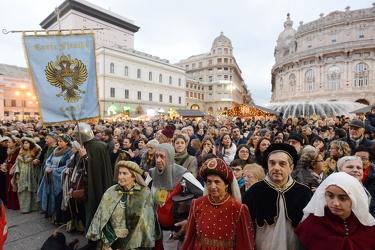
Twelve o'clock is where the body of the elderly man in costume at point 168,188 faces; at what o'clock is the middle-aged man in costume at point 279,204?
the middle-aged man in costume at point 279,204 is roughly at 9 o'clock from the elderly man in costume at point 168,188.

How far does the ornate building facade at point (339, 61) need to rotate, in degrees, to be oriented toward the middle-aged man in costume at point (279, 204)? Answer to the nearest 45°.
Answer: approximately 45° to its left

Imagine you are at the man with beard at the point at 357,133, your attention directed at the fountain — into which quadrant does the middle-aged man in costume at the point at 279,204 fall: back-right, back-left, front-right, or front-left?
back-left

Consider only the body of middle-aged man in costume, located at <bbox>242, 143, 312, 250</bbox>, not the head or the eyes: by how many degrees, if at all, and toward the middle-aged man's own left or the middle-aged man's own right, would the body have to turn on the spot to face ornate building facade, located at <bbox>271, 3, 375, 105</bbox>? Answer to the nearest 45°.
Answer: approximately 180°

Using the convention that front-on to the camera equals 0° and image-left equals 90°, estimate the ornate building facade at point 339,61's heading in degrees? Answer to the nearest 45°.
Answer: approximately 45°

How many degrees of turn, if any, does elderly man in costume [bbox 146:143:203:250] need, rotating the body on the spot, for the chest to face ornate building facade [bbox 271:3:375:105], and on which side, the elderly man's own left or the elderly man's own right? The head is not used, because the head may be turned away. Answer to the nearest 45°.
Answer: approximately 180°

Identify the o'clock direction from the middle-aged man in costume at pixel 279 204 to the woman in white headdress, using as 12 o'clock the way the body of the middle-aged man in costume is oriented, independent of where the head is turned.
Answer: The woman in white headdress is roughly at 10 o'clock from the middle-aged man in costume.

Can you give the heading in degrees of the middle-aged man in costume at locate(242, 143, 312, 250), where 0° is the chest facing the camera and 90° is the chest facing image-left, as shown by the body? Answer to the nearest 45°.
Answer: approximately 0°
